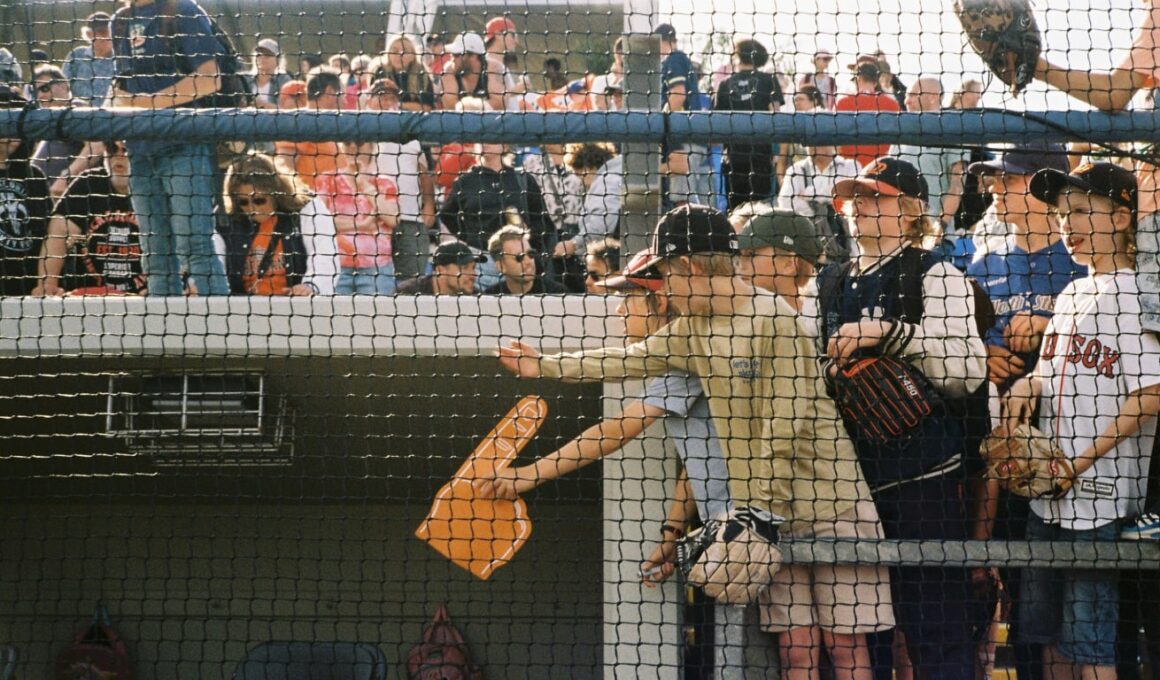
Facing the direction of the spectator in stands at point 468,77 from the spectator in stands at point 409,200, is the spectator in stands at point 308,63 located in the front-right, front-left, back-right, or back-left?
front-left

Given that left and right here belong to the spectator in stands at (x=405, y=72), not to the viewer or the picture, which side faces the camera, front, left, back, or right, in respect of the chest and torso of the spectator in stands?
front

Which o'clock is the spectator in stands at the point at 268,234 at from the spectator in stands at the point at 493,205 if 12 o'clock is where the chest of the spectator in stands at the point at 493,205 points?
the spectator in stands at the point at 268,234 is roughly at 2 o'clock from the spectator in stands at the point at 493,205.

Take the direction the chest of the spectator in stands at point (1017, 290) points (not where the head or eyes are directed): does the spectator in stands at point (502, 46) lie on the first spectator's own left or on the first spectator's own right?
on the first spectator's own right

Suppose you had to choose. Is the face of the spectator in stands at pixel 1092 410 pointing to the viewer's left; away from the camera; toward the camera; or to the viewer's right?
to the viewer's left

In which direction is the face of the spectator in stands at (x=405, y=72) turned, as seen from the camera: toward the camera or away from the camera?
toward the camera

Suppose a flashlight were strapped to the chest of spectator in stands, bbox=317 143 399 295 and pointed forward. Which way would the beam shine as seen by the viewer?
toward the camera

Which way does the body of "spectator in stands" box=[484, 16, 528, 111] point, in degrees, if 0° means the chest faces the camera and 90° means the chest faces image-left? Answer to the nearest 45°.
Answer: approximately 45°

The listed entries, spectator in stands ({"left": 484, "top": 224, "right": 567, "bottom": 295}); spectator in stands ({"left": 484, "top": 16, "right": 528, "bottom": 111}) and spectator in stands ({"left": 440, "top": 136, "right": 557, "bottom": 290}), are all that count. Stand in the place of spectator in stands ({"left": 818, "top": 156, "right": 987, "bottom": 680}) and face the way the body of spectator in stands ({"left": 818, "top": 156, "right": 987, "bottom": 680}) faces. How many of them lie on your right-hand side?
3
